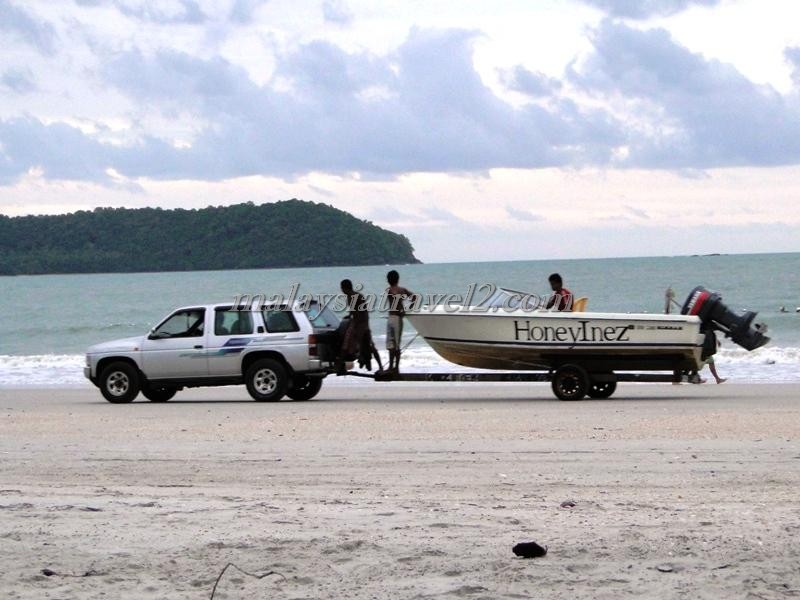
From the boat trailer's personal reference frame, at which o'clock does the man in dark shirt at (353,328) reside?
The man in dark shirt is roughly at 12 o'clock from the boat trailer.

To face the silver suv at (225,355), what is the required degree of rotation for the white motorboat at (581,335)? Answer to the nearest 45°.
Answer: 0° — it already faces it

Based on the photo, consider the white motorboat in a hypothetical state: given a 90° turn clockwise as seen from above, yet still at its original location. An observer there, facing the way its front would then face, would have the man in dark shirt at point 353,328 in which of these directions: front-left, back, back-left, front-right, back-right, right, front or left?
left

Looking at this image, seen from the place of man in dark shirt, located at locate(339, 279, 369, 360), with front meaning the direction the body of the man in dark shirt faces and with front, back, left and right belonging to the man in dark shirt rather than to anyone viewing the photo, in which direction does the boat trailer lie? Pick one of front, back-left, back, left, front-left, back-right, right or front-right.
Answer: back

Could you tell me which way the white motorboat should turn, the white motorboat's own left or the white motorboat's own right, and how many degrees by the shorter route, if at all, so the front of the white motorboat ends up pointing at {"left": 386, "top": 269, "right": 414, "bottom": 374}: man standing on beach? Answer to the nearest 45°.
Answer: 0° — it already faces them

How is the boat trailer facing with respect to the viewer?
to the viewer's left

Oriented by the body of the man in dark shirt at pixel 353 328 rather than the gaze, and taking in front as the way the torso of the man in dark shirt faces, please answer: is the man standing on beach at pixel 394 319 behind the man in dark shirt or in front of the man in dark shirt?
behind

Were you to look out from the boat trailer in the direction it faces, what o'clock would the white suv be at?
The white suv is roughly at 12 o'clock from the boat trailer.

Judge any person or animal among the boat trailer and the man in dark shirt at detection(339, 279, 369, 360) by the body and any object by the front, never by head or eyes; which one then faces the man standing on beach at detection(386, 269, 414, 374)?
the boat trailer

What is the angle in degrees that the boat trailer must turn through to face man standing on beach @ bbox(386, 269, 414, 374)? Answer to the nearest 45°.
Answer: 0° — it already faces them

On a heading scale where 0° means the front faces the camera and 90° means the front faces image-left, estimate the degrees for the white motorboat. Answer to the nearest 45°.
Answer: approximately 90°
